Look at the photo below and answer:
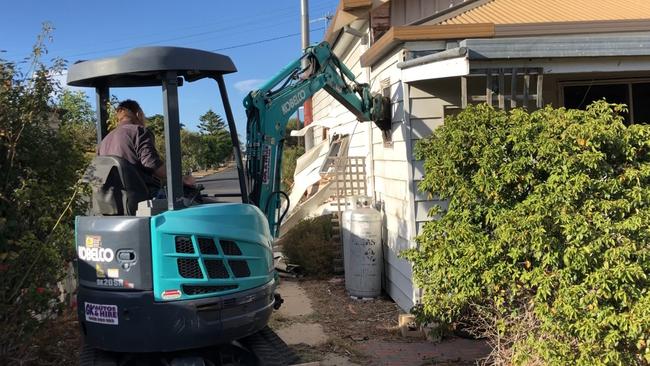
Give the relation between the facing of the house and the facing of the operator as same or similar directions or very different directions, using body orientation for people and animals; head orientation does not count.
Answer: very different directions

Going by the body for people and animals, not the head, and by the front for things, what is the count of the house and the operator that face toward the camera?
1

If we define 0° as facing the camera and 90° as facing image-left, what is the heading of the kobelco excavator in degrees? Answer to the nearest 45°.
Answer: approximately 225°

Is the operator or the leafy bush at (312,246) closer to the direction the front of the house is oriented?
the operator

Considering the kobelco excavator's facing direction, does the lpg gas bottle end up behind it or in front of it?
in front

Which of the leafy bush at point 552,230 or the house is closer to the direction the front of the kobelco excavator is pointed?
the house

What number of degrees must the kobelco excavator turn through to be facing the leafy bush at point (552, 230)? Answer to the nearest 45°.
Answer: approximately 45° to its right

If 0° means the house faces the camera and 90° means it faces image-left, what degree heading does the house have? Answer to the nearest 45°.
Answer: approximately 0°

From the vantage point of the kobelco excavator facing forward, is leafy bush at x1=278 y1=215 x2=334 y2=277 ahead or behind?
ahead
